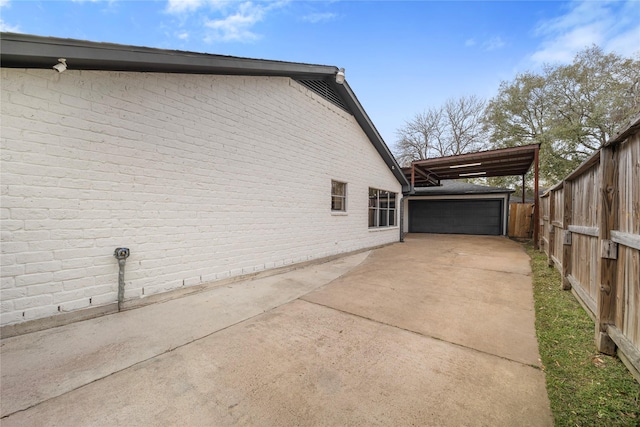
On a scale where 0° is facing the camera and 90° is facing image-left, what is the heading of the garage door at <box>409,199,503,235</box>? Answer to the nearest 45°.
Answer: approximately 0°

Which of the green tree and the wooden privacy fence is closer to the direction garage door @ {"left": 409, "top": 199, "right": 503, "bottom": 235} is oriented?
the wooden privacy fence

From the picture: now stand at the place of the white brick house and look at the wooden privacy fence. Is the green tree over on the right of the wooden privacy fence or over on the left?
left

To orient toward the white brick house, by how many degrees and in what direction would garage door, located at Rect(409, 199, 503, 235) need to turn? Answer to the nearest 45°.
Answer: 0° — it already faces it

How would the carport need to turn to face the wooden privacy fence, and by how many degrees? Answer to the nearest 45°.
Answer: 0° — it already faces it

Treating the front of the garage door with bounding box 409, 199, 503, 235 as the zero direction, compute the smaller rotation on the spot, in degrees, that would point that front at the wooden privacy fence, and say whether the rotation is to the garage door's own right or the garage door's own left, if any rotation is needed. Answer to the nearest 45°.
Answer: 0° — it already faces it

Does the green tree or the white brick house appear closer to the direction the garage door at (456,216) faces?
the white brick house

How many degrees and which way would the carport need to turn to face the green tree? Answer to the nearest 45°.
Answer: approximately 135° to its left

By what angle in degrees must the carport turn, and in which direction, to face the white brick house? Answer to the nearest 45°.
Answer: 0° — it already faces it
